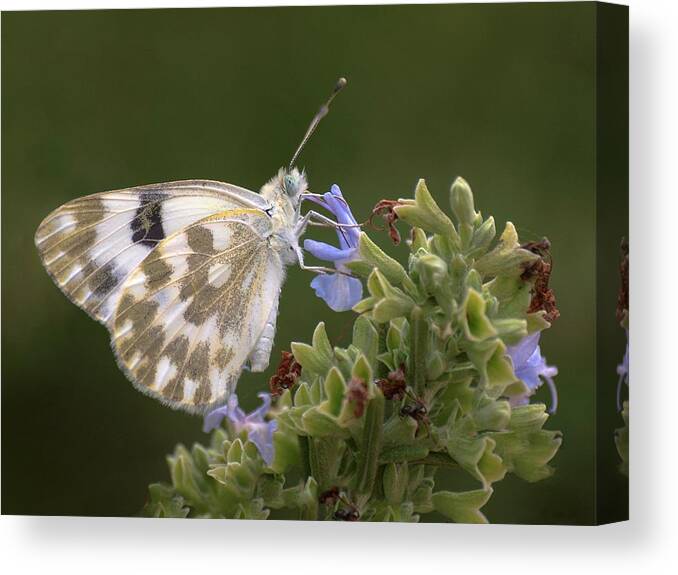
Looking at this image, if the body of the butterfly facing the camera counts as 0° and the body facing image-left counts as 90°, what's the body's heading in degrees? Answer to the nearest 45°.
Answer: approximately 270°
